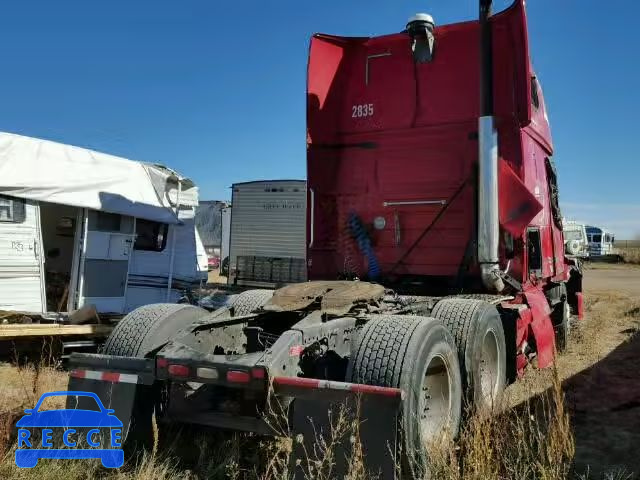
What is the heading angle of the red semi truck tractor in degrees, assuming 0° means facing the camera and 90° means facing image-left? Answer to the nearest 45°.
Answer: approximately 225°

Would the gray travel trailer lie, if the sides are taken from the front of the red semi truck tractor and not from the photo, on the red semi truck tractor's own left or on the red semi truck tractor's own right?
on the red semi truck tractor's own left

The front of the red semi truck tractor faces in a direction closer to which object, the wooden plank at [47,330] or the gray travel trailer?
the gray travel trailer

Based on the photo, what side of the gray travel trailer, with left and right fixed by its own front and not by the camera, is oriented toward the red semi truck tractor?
back

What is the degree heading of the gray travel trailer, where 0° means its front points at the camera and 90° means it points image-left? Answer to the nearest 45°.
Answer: approximately 180°

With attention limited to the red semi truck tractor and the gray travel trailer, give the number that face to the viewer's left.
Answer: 0

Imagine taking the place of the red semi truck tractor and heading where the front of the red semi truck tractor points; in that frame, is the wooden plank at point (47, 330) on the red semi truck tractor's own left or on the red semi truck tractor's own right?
on the red semi truck tractor's own left

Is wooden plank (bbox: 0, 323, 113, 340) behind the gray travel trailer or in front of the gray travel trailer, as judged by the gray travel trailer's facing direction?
behind

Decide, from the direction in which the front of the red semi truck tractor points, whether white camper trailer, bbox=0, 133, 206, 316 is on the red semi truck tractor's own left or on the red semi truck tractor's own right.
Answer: on the red semi truck tractor's own left
